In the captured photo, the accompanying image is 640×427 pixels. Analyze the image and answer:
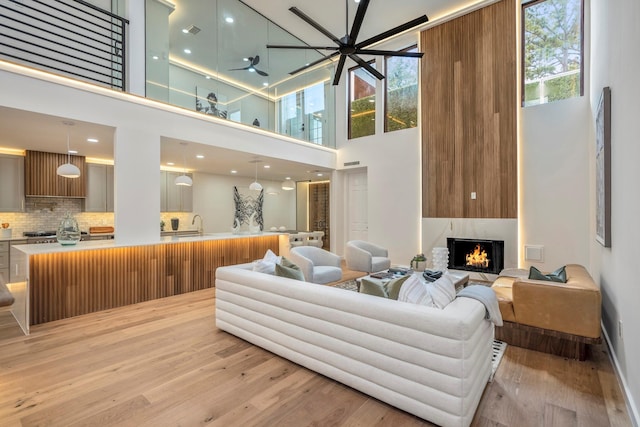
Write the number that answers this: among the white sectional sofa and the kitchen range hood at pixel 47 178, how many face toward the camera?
1

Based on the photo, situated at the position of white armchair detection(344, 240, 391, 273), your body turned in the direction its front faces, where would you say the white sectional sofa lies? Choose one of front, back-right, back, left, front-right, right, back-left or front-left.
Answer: front-right

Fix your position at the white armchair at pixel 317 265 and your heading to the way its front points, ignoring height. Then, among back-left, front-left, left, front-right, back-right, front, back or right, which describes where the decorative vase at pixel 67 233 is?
back-right

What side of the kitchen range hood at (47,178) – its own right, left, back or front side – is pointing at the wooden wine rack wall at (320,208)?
left

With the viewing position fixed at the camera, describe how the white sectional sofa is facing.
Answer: facing away from the viewer and to the right of the viewer

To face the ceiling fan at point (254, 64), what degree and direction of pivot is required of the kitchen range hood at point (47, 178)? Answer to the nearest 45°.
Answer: approximately 45° to its left

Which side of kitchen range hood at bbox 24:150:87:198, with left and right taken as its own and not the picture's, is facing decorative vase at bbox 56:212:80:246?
front

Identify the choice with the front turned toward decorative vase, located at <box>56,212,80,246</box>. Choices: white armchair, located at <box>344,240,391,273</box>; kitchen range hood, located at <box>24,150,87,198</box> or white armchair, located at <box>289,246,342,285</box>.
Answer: the kitchen range hood

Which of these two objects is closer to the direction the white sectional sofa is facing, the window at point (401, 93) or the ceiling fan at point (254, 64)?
the window

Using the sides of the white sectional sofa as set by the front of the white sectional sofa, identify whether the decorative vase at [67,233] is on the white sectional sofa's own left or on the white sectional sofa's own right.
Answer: on the white sectional sofa's own left
